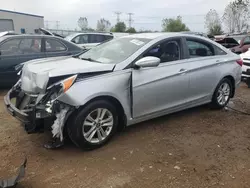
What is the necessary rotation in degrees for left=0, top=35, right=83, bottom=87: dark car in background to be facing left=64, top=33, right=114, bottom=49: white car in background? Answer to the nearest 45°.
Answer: approximately 135° to its right

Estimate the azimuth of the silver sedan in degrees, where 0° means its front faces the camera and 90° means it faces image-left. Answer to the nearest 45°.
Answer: approximately 45°

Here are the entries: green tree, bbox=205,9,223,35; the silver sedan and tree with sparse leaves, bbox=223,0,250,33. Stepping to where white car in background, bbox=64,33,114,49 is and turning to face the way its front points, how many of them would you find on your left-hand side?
1

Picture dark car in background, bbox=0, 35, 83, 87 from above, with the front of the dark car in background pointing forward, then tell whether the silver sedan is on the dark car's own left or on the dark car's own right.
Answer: on the dark car's own left

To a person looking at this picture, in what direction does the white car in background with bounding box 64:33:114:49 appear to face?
facing to the left of the viewer

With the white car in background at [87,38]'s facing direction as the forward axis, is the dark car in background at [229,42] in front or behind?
behind

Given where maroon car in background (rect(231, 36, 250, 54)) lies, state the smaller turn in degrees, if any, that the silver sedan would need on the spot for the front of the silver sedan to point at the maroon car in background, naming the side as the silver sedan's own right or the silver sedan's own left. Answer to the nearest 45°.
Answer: approximately 180°

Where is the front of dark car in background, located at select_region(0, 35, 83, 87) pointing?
to the viewer's left

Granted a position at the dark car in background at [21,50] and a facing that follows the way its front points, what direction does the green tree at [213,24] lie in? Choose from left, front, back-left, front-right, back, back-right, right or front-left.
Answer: back-right
